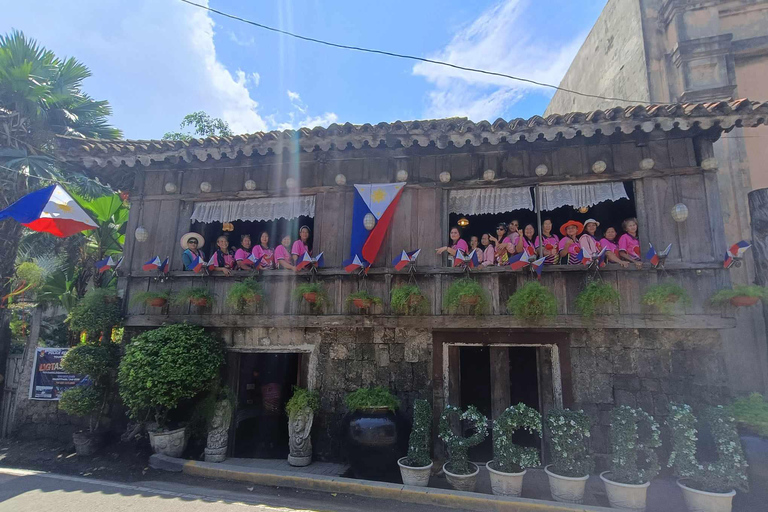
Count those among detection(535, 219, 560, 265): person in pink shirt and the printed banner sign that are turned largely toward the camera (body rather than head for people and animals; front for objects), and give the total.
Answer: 2

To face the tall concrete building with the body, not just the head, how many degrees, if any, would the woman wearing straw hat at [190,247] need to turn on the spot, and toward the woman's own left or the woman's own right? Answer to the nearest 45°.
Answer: approximately 90° to the woman's own left

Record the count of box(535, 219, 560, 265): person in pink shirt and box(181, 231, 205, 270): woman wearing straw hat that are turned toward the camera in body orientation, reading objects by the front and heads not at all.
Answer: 2

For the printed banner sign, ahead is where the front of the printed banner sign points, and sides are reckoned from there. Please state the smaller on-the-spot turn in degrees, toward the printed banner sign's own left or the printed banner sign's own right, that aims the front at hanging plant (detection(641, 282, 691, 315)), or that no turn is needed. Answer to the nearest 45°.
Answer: approximately 45° to the printed banner sign's own left

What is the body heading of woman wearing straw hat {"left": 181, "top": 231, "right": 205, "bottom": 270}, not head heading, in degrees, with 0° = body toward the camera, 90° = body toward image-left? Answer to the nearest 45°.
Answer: approximately 0°

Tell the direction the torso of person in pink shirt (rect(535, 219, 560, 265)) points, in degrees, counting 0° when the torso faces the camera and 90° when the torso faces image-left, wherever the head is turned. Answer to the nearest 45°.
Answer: approximately 0°
